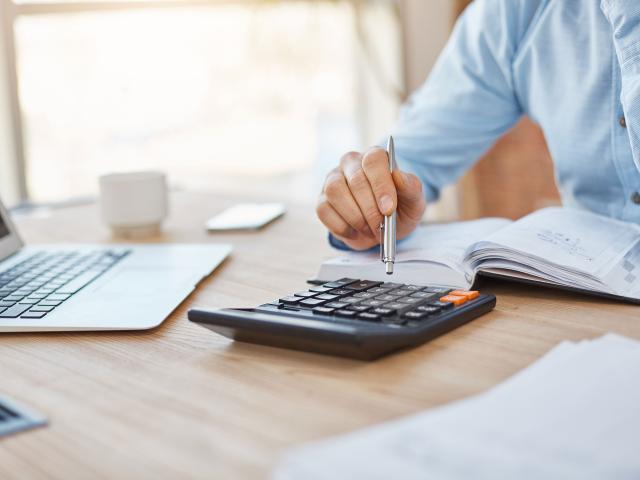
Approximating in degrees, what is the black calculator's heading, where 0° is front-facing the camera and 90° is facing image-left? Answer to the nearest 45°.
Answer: approximately 225°

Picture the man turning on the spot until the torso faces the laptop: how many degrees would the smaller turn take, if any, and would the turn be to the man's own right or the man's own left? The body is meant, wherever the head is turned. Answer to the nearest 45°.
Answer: approximately 45° to the man's own right

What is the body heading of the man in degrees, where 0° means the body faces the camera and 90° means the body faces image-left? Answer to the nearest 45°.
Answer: approximately 0°

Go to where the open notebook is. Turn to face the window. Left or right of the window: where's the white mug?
left

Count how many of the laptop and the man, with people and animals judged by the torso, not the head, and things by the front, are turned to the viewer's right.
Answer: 1

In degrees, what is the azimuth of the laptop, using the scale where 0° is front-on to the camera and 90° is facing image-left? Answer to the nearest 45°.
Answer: approximately 270°
